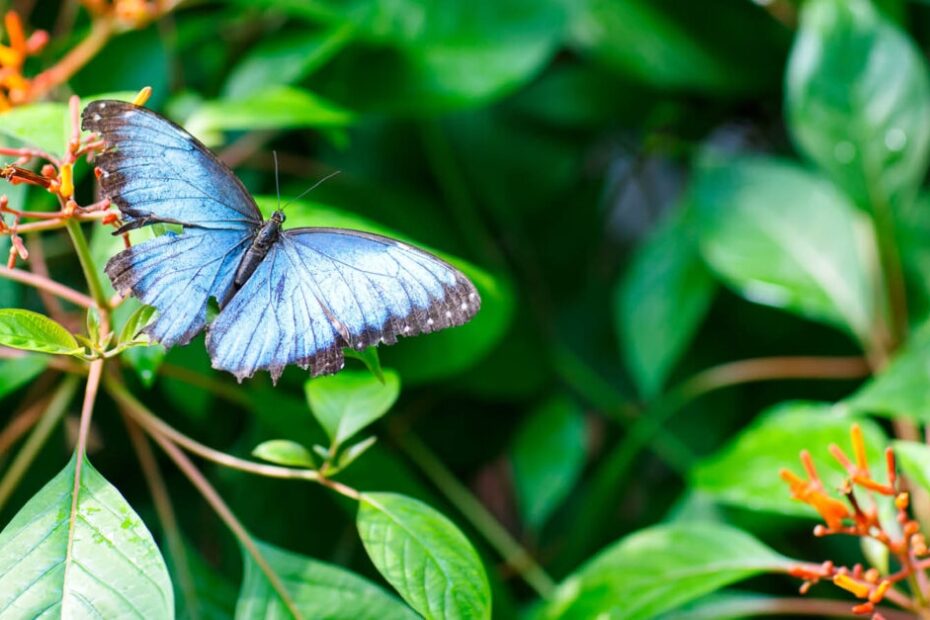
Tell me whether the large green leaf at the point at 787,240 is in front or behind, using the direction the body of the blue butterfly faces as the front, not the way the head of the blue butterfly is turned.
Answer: in front
